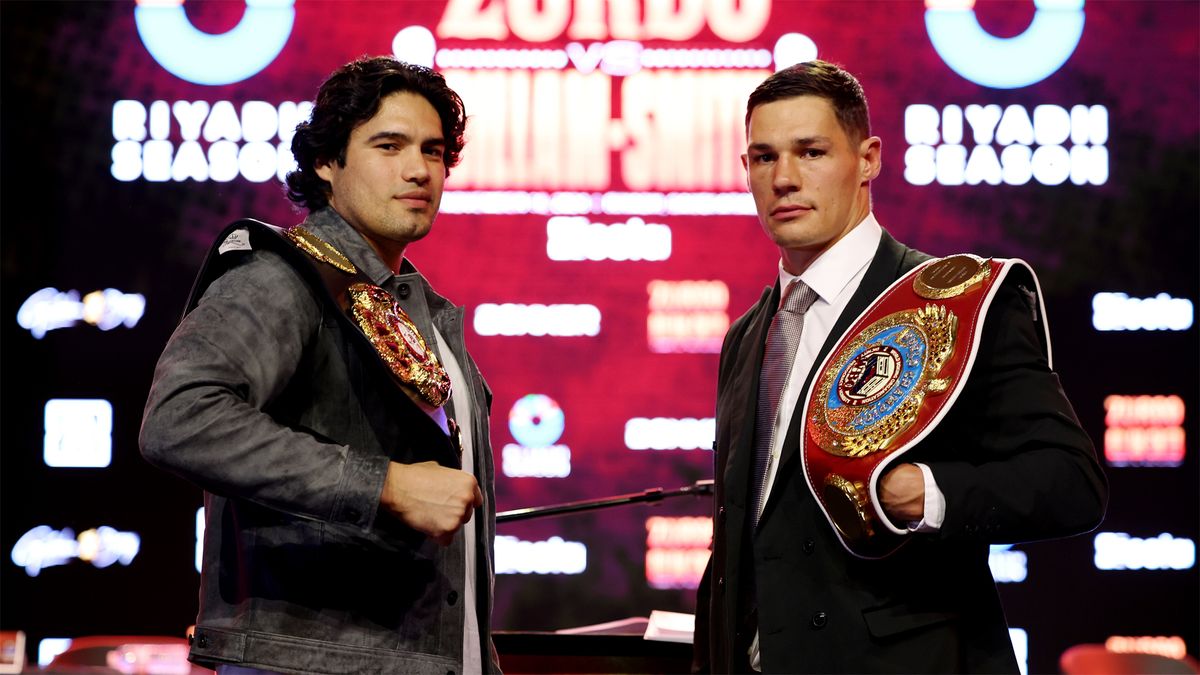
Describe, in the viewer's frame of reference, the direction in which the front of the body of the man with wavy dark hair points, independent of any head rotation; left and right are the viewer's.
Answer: facing the viewer and to the right of the viewer

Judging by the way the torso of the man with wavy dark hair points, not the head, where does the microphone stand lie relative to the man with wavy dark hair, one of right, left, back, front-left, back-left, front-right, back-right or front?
left

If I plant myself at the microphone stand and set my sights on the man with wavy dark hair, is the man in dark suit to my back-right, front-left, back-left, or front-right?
front-left

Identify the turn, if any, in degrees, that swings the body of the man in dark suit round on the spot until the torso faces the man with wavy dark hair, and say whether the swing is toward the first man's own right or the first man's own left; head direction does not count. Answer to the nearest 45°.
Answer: approximately 45° to the first man's own right

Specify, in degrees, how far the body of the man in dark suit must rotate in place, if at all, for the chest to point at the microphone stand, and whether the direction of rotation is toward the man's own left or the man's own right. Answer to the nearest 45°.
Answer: approximately 90° to the man's own right

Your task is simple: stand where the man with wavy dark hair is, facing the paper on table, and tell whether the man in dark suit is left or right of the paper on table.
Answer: right

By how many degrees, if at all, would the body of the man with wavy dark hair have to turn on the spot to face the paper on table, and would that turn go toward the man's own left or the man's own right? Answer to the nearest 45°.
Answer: approximately 90° to the man's own left

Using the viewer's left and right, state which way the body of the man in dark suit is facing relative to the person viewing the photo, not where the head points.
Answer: facing the viewer and to the left of the viewer

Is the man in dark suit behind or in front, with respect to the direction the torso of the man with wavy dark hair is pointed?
in front

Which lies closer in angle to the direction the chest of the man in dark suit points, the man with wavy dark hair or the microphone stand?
the man with wavy dark hair

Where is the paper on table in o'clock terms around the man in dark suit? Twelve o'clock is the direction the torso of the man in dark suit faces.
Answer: The paper on table is roughly at 3 o'clock from the man in dark suit.

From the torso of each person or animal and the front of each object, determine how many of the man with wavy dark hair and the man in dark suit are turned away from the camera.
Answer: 0
